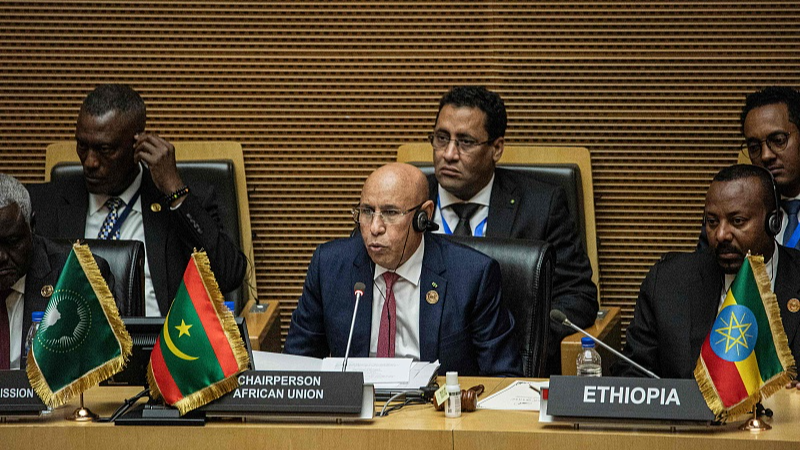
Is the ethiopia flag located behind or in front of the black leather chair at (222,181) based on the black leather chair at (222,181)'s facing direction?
in front

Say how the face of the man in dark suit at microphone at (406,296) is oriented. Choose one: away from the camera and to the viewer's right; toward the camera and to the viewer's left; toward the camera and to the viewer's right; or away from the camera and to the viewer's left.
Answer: toward the camera and to the viewer's left

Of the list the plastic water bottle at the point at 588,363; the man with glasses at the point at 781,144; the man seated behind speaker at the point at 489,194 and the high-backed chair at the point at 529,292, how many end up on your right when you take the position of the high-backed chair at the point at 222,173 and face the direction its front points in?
0

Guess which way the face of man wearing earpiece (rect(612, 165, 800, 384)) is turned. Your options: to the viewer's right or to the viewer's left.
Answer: to the viewer's left

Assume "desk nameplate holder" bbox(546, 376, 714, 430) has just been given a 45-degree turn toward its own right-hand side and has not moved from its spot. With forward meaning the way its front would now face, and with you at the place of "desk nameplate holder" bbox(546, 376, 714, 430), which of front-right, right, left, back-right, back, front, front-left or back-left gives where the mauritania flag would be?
front-right

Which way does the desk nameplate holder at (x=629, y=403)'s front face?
toward the camera

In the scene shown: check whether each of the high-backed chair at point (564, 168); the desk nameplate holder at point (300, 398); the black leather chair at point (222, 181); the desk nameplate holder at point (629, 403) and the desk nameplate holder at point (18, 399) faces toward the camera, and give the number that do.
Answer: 5

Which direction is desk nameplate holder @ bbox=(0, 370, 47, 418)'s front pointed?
toward the camera

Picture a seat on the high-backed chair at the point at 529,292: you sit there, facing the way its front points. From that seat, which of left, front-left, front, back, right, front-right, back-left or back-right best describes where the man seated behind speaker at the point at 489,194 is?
back-right

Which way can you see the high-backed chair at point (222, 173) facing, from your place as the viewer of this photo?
facing the viewer

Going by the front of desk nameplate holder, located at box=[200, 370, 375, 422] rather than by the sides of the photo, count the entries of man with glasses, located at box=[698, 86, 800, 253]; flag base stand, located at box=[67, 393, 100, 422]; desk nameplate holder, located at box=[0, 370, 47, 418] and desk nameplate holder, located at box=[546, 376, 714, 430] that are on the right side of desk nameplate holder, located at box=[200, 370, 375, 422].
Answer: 2

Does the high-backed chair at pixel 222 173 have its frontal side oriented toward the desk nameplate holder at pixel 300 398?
yes

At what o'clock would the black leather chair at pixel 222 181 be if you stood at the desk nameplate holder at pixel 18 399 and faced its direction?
The black leather chair is roughly at 7 o'clock from the desk nameplate holder.

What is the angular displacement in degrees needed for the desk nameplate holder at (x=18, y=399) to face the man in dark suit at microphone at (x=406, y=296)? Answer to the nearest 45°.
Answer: approximately 90° to its left

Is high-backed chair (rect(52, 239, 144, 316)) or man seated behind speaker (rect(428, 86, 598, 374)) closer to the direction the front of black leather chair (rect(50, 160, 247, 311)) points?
the high-backed chair

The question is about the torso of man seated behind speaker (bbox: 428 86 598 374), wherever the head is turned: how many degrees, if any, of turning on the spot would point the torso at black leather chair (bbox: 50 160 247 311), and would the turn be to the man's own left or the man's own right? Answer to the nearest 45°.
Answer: approximately 45° to the man's own right

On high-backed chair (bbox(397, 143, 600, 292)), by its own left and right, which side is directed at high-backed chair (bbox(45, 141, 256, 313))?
right
